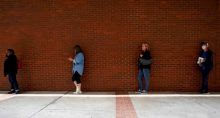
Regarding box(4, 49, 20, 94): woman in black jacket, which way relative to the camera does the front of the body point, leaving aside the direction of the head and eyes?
to the viewer's left

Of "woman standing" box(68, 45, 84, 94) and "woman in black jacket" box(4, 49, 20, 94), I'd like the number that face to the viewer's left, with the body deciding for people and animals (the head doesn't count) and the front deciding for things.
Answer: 2

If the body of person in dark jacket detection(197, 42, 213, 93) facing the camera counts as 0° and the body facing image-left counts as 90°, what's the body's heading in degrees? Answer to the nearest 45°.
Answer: approximately 45°

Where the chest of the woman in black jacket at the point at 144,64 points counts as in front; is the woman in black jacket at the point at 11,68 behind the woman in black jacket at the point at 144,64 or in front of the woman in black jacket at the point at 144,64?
in front

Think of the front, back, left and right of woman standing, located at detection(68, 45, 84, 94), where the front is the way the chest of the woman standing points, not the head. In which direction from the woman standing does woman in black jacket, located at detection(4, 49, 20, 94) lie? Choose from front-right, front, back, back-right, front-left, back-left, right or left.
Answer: front

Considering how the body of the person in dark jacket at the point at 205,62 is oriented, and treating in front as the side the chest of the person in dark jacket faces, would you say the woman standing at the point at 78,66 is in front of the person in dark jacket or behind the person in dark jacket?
in front

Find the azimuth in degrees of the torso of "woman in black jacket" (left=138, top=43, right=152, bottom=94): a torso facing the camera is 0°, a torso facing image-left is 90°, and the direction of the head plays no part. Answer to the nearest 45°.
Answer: approximately 45°

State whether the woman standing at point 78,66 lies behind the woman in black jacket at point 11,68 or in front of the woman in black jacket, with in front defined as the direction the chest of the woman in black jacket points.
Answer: behind

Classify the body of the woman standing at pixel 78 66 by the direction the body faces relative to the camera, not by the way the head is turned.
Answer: to the viewer's left

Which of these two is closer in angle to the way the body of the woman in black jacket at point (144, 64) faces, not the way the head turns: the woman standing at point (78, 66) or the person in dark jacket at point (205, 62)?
the woman standing

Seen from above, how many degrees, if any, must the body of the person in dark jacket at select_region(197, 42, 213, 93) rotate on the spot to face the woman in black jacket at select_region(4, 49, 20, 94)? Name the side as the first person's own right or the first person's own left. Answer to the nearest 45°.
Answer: approximately 45° to the first person's own right

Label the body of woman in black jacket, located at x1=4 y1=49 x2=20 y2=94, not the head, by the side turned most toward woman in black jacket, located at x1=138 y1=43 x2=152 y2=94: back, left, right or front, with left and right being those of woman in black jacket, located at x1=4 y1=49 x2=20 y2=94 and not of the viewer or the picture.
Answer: back

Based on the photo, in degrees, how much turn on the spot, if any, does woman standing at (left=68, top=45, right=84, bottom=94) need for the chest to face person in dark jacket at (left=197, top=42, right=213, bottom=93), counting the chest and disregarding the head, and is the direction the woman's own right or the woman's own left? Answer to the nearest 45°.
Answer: approximately 180°
